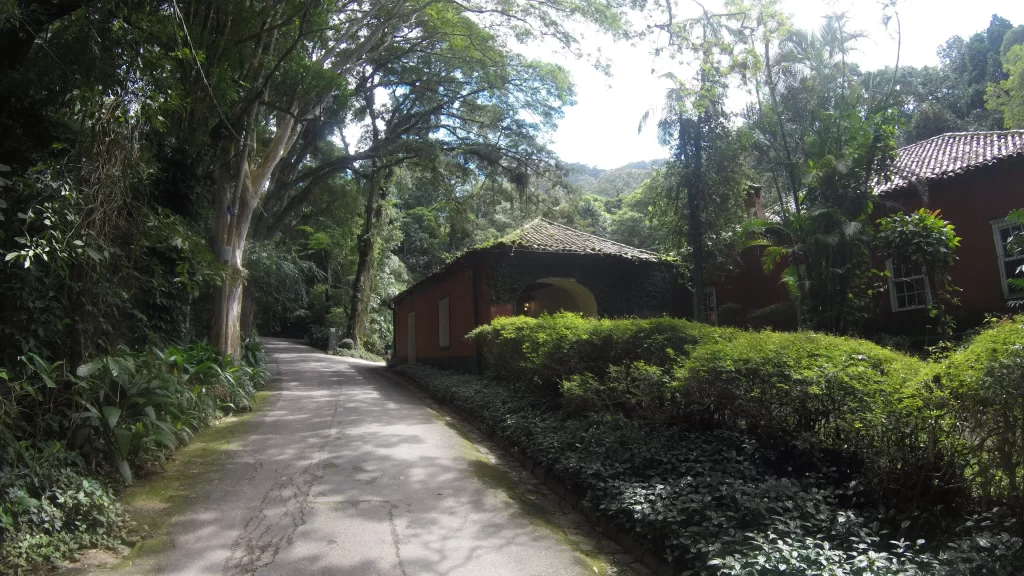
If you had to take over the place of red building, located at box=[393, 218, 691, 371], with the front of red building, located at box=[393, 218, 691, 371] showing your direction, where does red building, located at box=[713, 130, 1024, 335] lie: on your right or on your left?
on your left

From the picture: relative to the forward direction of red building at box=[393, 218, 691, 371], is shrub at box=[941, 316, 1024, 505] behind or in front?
in front

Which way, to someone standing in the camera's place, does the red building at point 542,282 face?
facing the viewer

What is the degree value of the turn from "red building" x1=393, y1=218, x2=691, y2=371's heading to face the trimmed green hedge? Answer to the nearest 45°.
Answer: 0° — it already faces it

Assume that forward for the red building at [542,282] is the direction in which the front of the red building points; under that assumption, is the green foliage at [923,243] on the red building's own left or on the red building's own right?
on the red building's own left

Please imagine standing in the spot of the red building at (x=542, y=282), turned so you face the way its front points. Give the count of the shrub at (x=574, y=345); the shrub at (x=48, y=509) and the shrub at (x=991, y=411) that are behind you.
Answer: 0

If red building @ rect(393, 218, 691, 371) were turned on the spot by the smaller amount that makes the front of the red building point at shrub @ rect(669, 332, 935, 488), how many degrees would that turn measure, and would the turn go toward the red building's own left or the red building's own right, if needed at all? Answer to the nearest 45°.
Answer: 0° — it already faces it

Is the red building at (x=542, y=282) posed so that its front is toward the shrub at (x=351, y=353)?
no

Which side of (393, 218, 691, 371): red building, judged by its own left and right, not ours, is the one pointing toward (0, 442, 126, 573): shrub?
front

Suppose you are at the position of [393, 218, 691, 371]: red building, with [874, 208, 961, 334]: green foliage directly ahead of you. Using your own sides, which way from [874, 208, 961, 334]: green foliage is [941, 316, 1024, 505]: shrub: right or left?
right

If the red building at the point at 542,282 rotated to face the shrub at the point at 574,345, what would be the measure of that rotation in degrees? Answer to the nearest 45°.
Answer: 0° — it already faces it

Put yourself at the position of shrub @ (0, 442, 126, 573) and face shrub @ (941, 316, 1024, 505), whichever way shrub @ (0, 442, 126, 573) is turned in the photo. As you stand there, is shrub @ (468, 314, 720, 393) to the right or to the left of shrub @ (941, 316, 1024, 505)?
left

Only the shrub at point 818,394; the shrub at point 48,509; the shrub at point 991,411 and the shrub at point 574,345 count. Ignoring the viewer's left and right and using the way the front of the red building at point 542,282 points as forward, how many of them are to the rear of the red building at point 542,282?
0
